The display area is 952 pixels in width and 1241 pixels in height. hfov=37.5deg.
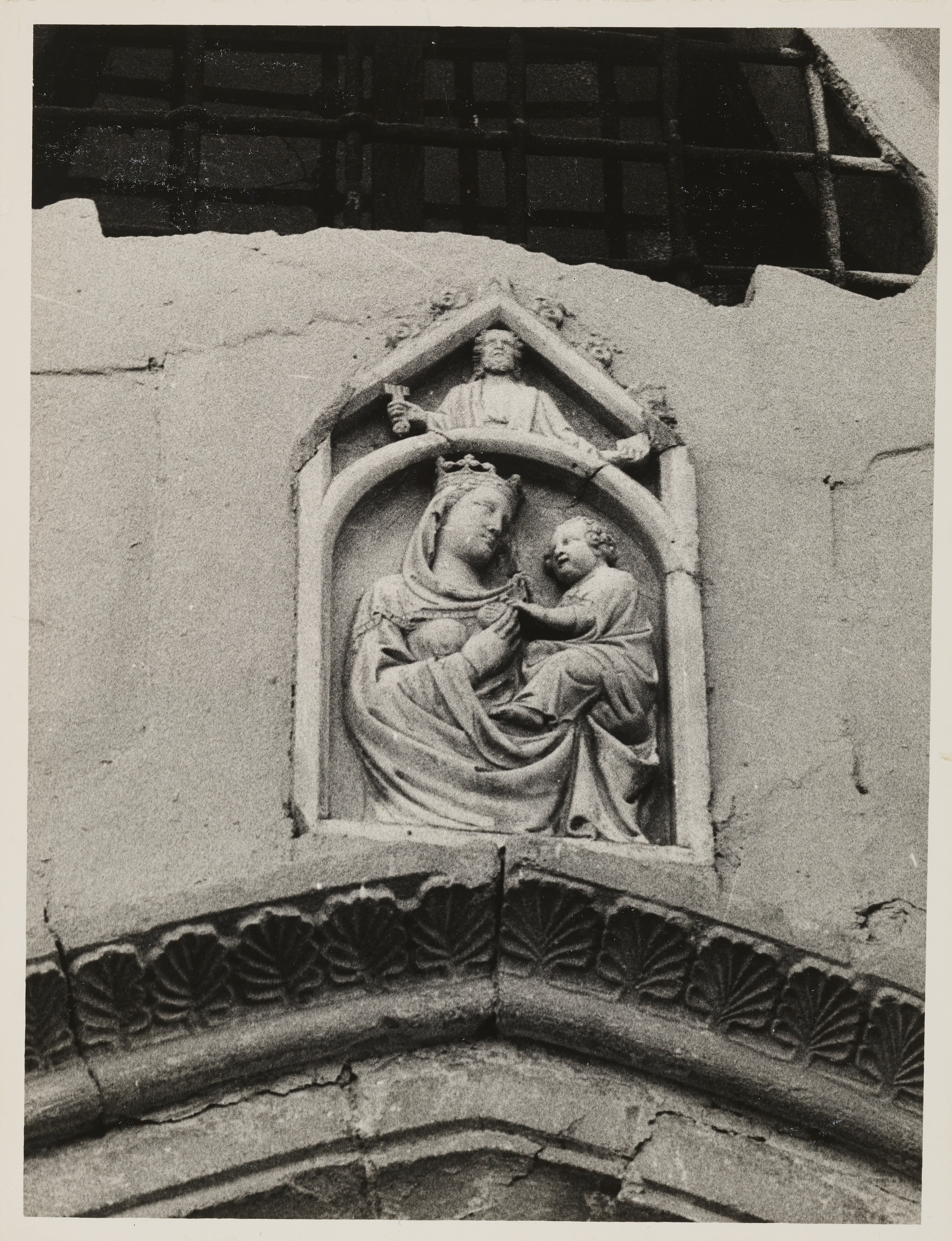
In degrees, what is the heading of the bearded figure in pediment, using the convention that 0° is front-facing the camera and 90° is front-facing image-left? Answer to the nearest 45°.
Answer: approximately 0°

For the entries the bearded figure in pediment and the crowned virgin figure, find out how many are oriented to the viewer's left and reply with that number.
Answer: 0

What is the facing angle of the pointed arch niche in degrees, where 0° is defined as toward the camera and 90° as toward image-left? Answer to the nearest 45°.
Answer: approximately 0°

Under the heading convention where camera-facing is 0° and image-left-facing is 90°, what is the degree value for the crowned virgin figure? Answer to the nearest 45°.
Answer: approximately 315°
